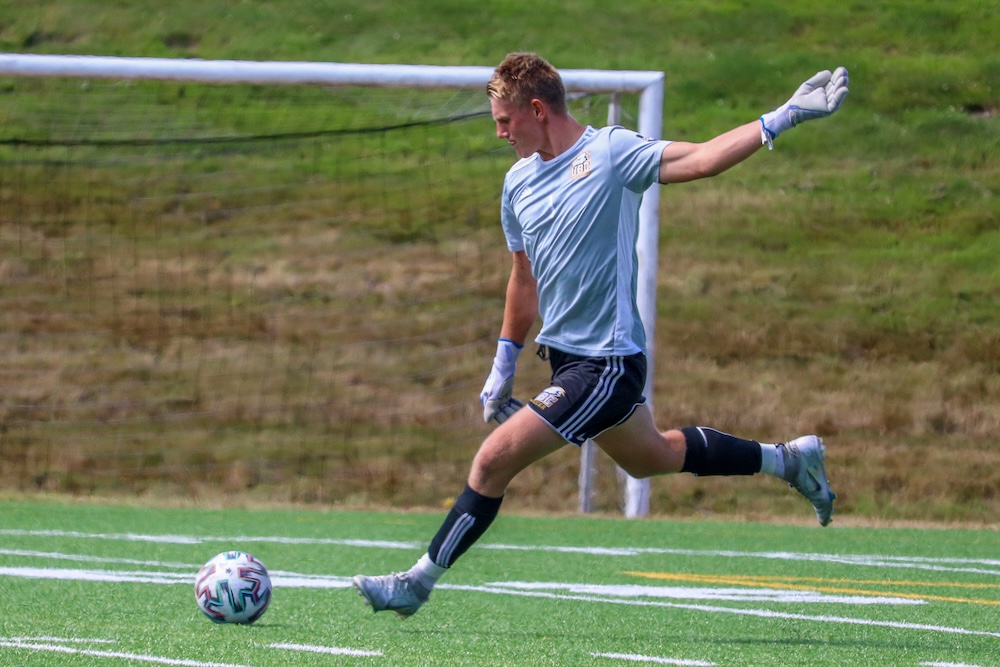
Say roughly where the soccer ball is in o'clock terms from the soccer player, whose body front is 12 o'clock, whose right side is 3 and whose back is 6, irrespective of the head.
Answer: The soccer ball is roughly at 1 o'clock from the soccer player.

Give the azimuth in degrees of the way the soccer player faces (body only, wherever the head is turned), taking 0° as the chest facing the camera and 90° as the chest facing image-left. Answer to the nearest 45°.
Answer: approximately 45°
